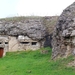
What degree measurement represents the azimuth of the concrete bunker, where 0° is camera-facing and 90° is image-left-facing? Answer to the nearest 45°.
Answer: approximately 0°
